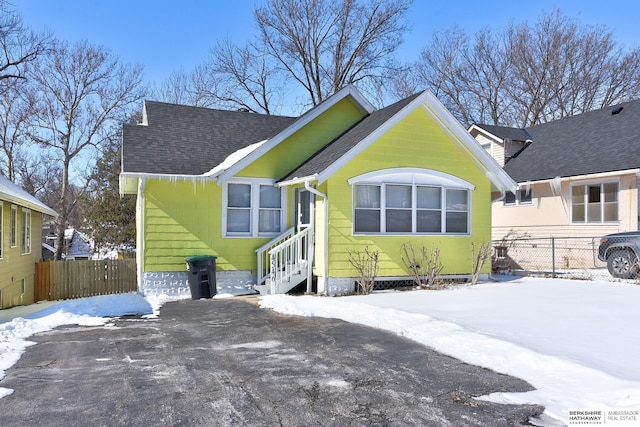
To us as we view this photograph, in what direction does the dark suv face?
facing to the left of the viewer

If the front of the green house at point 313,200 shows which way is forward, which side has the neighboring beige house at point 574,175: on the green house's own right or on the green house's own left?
on the green house's own left

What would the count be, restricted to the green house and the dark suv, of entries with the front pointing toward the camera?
1

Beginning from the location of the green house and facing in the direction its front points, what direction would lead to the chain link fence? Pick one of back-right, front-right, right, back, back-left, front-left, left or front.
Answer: back-left

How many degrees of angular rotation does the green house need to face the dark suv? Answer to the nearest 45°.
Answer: approximately 90° to its left

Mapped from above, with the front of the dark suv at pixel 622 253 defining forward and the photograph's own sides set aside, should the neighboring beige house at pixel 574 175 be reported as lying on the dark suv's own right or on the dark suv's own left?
on the dark suv's own right

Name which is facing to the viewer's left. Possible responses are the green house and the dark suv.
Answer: the dark suv

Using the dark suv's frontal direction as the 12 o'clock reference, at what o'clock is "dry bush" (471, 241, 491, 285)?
The dry bush is roughly at 11 o'clock from the dark suv.

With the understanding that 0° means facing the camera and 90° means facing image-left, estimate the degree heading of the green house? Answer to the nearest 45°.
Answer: approximately 0°
